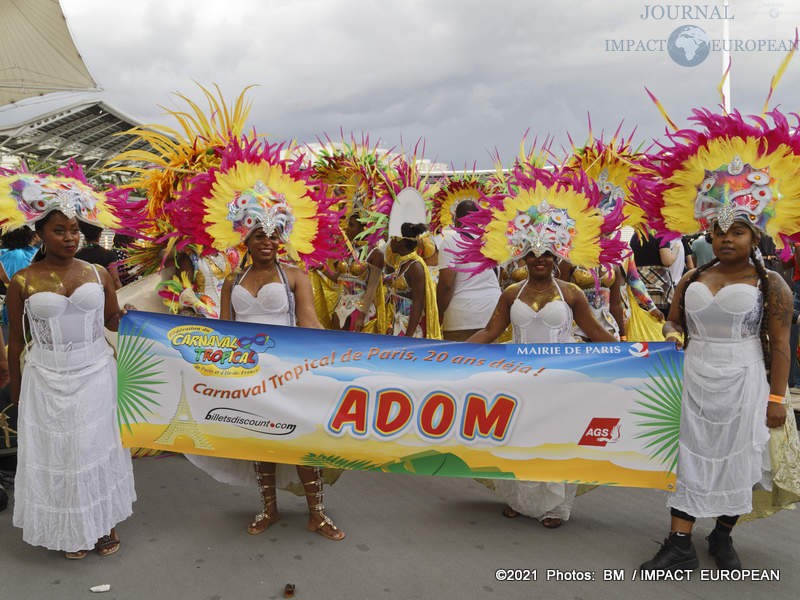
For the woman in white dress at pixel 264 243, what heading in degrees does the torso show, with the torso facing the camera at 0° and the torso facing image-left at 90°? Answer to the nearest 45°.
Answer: approximately 0°

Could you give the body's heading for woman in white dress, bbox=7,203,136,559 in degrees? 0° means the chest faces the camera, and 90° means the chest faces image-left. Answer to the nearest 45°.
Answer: approximately 0°

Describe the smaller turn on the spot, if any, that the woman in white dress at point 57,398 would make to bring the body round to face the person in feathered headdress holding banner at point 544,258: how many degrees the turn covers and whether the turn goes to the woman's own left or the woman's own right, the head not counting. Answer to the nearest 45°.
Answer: approximately 90° to the woman's own left

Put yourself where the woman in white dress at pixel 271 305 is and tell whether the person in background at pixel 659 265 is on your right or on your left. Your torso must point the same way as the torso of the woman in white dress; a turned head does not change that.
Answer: on your left

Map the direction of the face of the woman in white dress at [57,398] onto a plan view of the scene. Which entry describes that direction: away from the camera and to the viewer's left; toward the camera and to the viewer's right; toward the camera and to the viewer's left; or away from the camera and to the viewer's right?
toward the camera and to the viewer's right

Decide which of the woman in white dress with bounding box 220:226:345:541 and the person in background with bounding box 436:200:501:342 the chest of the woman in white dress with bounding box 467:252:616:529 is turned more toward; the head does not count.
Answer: the woman in white dress
